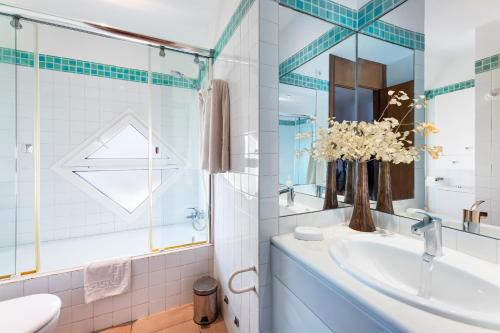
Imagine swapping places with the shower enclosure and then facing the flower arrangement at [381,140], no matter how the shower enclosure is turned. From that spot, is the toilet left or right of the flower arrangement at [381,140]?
right

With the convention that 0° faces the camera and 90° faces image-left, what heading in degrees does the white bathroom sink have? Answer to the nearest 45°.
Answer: approximately 45°

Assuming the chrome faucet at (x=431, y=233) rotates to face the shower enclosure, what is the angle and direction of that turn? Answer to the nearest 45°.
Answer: approximately 45° to its right

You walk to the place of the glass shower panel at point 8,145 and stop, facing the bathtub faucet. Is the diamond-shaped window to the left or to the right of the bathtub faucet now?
left

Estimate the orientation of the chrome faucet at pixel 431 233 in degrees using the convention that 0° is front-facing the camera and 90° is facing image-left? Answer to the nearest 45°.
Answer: approximately 45°

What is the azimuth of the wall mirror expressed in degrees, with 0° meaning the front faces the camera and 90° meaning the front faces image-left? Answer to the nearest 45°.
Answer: approximately 45°

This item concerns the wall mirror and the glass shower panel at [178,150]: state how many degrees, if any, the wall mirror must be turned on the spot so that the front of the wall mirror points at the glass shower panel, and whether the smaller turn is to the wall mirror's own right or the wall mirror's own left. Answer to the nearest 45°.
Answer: approximately 45° to the wall mirror's own right
